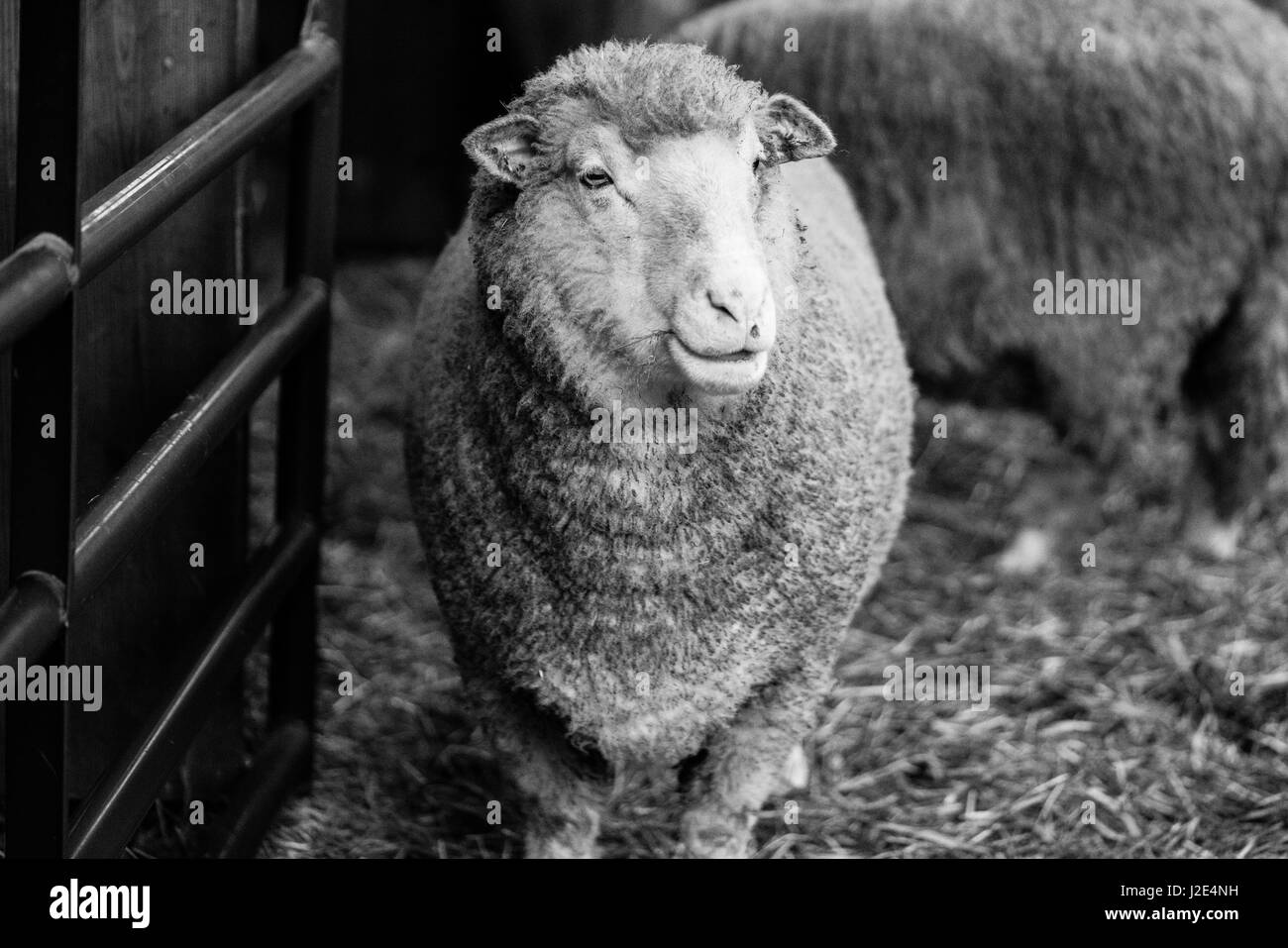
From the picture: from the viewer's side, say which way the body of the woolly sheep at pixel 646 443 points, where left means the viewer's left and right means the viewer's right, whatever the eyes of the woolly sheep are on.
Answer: facing the viewer

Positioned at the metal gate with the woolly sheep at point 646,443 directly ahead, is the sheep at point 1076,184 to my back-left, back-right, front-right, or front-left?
front-left

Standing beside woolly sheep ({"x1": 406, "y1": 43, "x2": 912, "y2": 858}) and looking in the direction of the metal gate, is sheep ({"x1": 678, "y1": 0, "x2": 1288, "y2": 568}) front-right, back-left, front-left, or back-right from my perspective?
back-right

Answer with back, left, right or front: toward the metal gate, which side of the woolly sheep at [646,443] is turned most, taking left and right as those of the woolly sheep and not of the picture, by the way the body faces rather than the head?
right

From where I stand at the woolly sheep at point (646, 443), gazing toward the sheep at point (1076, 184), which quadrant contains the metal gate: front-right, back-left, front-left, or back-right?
back-left

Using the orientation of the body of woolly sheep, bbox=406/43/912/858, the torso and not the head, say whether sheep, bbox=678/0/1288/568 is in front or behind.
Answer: behind
